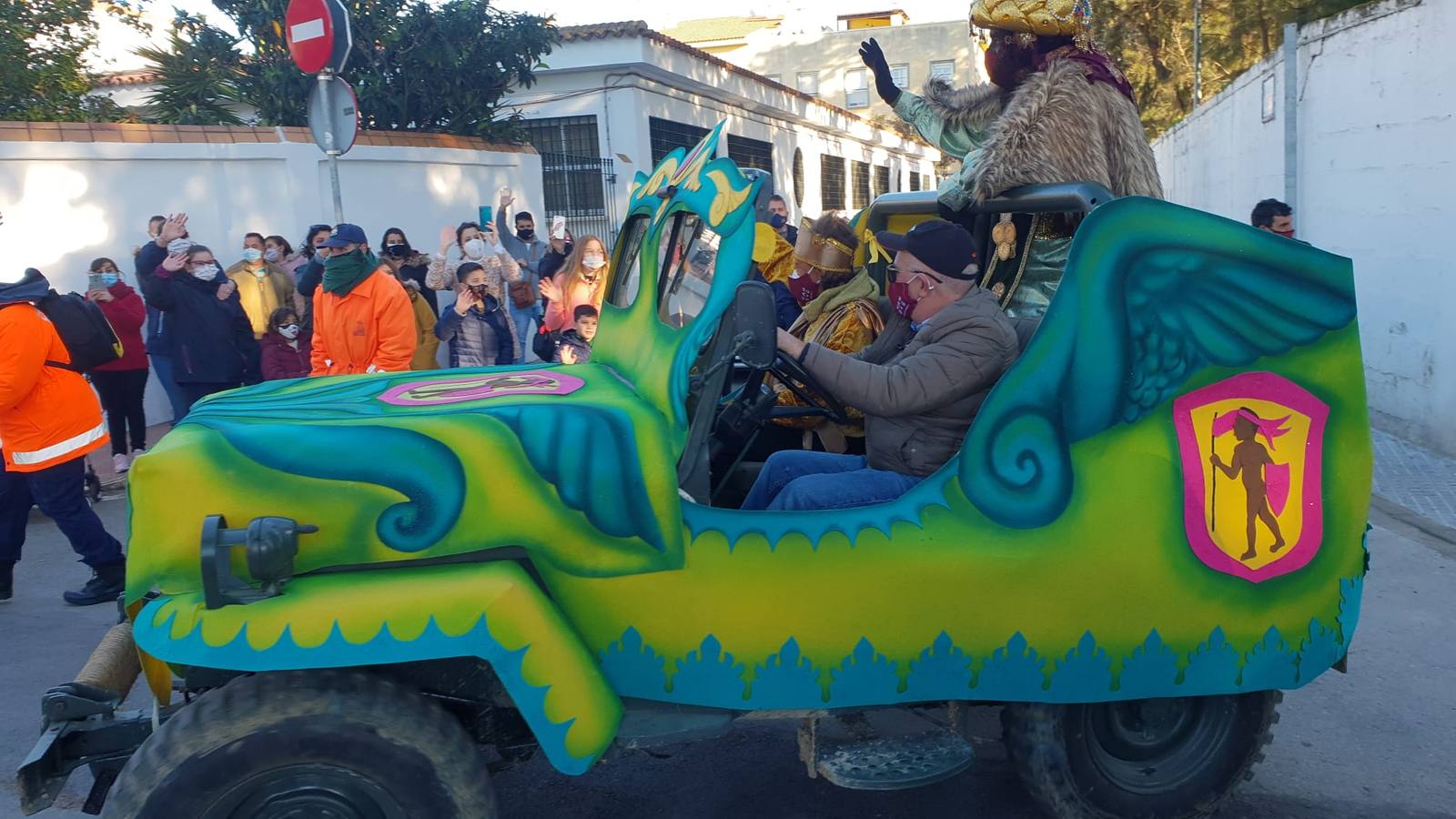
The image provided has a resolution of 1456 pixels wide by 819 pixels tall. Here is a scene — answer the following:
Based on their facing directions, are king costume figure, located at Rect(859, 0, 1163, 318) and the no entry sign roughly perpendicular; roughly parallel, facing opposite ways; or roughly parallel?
roughly perpendicular

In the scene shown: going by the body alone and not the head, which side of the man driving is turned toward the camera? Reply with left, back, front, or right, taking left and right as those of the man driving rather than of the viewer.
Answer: left

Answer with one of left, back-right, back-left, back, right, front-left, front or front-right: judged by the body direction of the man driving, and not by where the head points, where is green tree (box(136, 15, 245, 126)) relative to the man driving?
front-right

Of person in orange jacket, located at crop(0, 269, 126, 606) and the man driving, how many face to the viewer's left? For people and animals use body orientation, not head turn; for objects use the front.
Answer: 2

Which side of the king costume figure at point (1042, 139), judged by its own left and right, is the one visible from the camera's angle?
left

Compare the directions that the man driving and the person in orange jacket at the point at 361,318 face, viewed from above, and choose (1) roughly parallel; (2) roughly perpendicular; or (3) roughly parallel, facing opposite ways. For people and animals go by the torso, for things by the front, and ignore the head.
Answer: roughly perpendicular

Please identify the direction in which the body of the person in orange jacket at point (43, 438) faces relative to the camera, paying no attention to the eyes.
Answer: to the viewer's left

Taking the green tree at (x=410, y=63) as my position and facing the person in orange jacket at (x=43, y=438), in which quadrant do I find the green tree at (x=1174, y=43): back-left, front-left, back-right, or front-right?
back-left

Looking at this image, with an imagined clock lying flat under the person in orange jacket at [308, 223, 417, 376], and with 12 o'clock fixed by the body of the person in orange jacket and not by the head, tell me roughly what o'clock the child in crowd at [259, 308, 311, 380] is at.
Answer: The child in crowd is roughly at 4 o'clock from the person in orange jacket.

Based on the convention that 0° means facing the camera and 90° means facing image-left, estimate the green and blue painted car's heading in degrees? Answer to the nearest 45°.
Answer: approximately 90°

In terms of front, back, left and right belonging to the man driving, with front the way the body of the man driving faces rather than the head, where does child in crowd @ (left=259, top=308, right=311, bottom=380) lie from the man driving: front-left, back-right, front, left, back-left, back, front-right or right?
front-right

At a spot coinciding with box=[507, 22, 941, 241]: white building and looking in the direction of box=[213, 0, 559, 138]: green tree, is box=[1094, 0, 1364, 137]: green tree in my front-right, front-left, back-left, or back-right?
back-left

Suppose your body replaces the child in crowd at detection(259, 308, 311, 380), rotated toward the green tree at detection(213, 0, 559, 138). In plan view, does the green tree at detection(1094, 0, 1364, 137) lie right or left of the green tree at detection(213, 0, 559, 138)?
right
